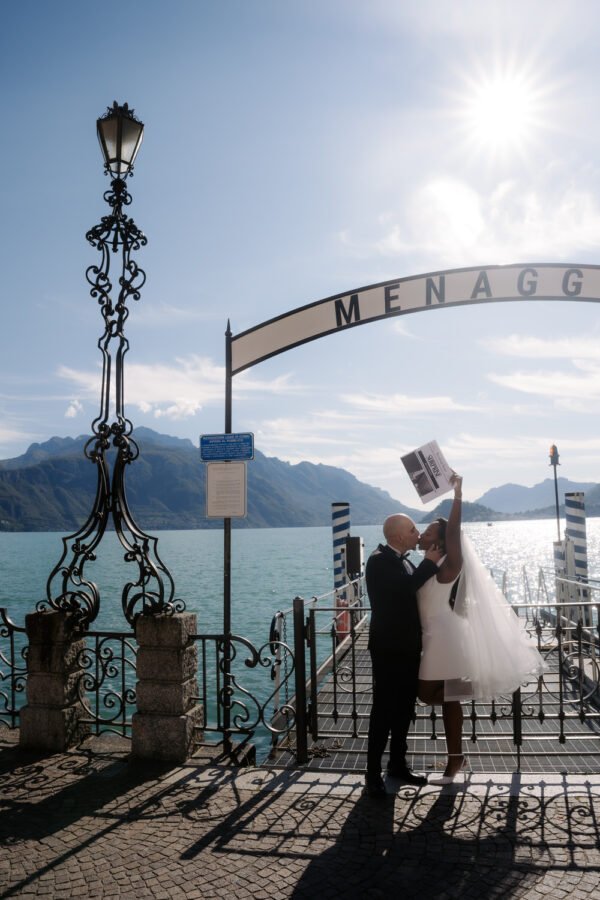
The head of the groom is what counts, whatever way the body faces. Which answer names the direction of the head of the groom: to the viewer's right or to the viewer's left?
to the viewer's right

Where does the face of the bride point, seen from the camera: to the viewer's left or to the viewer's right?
to the viewer's left

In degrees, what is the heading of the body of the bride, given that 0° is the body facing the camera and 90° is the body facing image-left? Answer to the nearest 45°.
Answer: approximately 90°

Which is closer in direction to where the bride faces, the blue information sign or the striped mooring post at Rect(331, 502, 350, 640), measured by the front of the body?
the blue information sign

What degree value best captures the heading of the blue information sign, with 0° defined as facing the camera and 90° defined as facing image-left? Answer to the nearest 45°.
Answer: approximately 0°

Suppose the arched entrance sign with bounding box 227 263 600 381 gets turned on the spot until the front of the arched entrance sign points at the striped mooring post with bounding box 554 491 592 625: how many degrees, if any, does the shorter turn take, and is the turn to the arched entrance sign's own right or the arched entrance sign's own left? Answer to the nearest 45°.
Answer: approximately 180°
